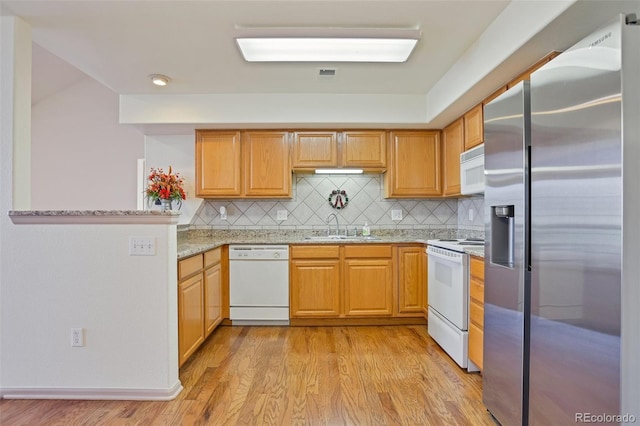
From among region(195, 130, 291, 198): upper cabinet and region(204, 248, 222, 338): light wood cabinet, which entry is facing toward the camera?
the upper cabinet

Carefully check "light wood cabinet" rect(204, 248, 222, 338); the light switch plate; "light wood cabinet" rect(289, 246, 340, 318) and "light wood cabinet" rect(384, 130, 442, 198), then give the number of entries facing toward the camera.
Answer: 3

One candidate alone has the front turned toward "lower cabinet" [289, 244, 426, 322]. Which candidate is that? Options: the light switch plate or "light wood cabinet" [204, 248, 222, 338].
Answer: the light wood cabinet

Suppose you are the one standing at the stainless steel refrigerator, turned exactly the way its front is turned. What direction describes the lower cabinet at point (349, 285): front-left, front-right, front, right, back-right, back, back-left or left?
right

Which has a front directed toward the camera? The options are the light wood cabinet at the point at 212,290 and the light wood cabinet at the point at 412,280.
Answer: the light wood cabinet at the point at 412,280

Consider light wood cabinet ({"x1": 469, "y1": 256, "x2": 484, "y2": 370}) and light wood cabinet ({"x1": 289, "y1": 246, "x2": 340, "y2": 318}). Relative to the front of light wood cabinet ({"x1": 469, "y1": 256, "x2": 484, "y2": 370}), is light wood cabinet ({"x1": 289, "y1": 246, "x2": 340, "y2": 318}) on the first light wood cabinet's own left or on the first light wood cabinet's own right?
on the first light wood cabinet's own right

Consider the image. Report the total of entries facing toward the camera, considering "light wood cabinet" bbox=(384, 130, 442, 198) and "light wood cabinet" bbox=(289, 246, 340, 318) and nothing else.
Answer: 2

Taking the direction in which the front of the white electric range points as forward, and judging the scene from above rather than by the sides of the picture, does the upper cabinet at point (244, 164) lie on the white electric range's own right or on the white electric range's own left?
on the white electric range's own right

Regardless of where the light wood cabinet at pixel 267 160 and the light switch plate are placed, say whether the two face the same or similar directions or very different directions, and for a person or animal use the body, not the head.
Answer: same or similar directions

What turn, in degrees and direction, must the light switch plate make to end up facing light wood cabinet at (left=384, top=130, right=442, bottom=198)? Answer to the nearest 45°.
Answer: approximately 90° to its left

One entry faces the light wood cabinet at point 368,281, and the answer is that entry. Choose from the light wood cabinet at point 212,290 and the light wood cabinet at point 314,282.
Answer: the light wood cabinet at point 212,290

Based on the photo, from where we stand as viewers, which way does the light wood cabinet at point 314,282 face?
facing the viewer

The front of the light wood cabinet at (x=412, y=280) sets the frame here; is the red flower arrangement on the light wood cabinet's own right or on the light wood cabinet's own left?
on the light wood cabinet's own right

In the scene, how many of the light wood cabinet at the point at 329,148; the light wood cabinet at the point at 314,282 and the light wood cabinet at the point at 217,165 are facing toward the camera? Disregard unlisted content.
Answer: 3

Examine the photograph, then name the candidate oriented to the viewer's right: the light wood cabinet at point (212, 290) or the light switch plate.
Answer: the light wood cabinet

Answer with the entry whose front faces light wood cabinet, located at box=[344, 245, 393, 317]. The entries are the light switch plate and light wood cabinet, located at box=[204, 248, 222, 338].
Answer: light wood cabinet, located at box=[204, 248, 222, 338]

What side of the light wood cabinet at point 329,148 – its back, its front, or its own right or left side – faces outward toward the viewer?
front

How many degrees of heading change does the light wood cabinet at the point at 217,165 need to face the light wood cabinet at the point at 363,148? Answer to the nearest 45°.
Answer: approximately 90° to its left

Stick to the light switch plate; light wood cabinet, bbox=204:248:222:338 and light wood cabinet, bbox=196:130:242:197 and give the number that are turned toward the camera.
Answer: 2

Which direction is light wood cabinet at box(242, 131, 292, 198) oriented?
toward the camera

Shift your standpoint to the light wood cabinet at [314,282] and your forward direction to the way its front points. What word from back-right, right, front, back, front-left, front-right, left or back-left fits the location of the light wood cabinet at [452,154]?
left
